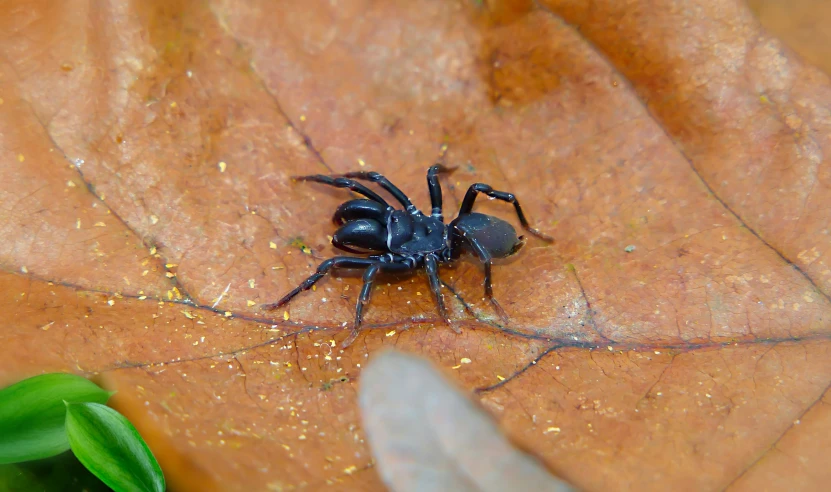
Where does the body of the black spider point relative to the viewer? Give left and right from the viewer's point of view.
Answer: facing to the left of the viewer

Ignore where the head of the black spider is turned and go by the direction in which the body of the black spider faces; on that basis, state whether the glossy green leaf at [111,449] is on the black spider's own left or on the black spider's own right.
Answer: on the black spider's own left

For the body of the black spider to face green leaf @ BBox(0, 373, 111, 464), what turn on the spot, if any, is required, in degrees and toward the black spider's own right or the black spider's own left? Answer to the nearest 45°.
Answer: approximately 45° to the black spider's own left
